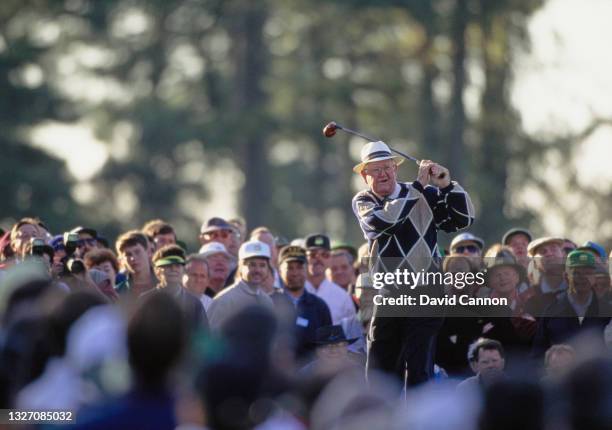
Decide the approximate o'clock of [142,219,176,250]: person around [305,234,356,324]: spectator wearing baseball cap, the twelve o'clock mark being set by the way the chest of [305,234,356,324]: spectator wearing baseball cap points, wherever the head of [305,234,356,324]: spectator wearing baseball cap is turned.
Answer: [142,219,176,250]: person is roughly at 3 o'clock from [305,234,356,324]: spectator wearing baseball cap.

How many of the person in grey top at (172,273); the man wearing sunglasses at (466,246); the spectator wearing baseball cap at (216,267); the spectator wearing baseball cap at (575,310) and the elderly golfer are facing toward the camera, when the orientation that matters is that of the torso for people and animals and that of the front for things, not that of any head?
5

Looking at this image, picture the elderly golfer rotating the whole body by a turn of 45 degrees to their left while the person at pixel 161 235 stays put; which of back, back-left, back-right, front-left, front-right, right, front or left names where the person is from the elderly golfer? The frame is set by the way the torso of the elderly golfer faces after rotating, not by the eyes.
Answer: back

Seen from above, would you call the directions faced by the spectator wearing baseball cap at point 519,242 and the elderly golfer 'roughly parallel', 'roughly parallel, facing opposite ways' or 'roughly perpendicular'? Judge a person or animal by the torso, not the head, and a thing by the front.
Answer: roughly parallel

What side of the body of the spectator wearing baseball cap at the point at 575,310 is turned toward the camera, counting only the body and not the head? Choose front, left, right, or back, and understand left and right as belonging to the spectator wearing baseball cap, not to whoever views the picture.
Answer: front

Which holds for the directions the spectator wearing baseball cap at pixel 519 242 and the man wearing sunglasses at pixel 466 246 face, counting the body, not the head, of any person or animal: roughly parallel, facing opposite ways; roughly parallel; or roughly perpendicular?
roughly parallel

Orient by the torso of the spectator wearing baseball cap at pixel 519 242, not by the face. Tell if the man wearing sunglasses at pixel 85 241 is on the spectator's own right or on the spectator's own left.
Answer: on the spectator's own right

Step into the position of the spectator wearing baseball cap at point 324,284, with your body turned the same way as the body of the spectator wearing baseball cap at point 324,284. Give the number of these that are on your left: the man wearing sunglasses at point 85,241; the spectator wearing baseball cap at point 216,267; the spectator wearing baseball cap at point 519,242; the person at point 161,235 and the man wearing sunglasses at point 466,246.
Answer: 2

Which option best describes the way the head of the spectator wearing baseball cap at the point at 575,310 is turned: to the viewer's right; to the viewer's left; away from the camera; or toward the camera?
toward the camera

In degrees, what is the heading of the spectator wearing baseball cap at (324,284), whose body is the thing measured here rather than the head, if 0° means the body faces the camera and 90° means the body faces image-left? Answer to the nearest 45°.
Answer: approximately 0°

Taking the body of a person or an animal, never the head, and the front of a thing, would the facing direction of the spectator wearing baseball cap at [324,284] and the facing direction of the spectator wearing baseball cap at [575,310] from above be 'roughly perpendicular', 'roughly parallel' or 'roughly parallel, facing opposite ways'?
roughly parallel

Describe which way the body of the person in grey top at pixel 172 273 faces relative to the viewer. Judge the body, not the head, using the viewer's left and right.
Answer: facing the viewer

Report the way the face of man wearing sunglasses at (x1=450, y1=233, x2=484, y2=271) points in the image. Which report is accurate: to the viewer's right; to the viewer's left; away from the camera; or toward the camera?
toward the camera

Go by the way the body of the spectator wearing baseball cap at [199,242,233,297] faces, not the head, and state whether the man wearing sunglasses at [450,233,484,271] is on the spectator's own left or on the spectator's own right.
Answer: on the spectator's own left

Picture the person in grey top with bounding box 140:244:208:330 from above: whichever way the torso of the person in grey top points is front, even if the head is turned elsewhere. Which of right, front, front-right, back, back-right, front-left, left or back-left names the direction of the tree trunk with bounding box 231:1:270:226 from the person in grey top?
back

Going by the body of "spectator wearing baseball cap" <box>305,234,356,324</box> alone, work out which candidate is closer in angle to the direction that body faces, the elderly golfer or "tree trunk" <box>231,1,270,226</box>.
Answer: the elderly golfer

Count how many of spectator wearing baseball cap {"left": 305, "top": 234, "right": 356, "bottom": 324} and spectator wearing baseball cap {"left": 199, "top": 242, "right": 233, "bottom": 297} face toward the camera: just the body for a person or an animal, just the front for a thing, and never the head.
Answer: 2

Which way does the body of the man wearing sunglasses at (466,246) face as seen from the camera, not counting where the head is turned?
toward the camera
